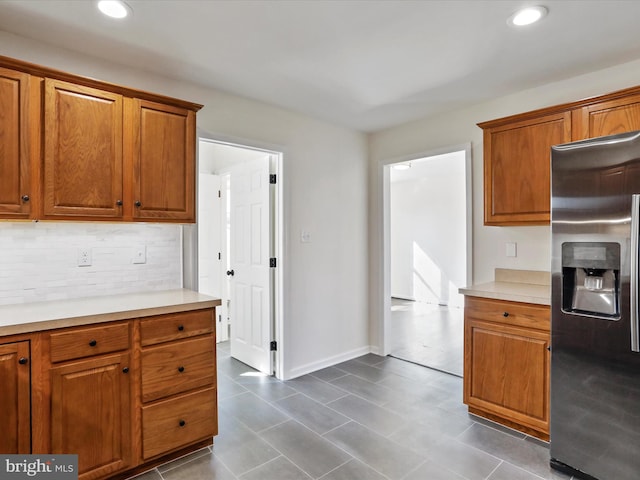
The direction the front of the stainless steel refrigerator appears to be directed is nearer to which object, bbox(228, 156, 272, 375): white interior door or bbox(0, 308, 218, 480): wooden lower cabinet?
the wooden lower cabinet

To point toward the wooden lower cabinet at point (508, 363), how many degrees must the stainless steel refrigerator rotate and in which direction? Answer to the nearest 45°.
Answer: approximately 135° to its right

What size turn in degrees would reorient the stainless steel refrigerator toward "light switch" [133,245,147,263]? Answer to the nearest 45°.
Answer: approximately 45° to its right

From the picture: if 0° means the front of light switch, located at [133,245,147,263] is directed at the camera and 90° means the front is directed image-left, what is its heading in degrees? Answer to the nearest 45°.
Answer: approximately 0°

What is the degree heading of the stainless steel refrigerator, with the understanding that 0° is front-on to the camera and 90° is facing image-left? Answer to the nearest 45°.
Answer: approximately 0°

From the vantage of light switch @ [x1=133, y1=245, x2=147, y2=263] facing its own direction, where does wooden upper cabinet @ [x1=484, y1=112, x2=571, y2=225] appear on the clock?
The wooden upper cabinet is roughly at 10 o'clock from the light switch.

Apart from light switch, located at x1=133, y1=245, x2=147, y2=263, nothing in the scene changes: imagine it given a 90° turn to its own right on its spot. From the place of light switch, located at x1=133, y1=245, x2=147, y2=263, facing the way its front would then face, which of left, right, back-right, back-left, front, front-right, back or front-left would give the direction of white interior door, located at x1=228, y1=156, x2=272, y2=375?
back-right
